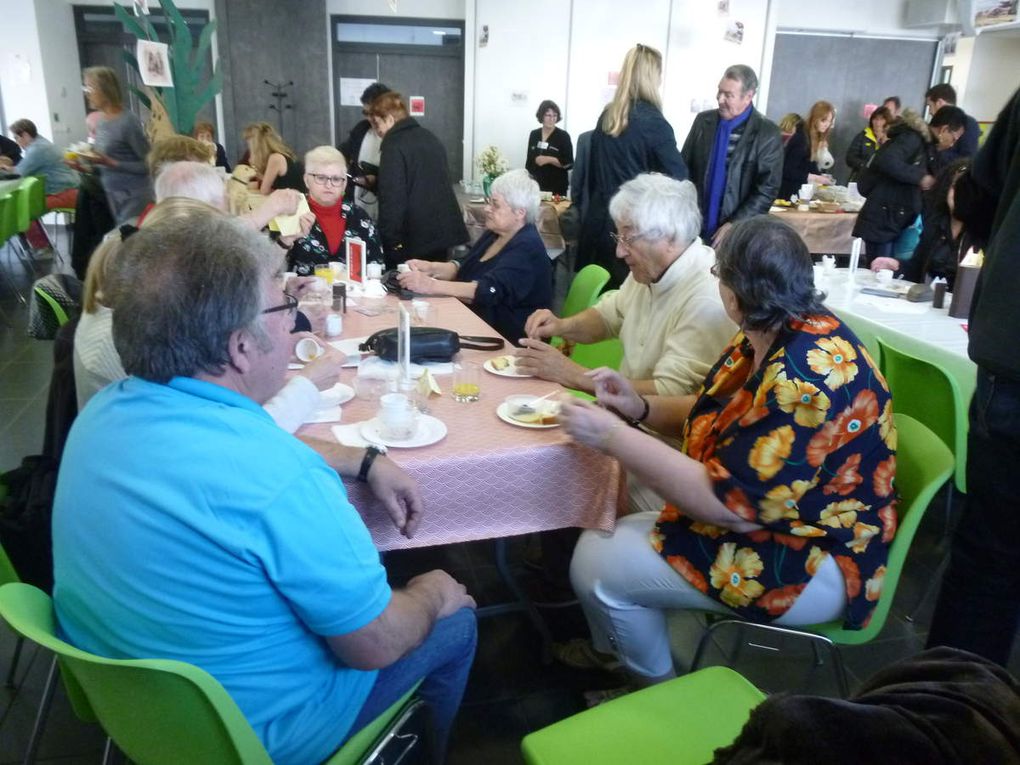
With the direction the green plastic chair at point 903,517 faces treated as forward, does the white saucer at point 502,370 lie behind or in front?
in front

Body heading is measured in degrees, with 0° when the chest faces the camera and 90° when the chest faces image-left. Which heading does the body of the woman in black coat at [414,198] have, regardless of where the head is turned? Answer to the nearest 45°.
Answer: approximately 135°

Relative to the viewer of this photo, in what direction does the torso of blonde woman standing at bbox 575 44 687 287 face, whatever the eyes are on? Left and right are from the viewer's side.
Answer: facing away from the viewer and to the right of the viewer

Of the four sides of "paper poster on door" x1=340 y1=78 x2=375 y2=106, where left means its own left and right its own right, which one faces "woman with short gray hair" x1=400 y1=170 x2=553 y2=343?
front

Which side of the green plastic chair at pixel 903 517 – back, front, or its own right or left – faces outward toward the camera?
left

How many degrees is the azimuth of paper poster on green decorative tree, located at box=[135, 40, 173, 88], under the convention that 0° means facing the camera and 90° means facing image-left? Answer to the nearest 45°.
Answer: approximately 0°

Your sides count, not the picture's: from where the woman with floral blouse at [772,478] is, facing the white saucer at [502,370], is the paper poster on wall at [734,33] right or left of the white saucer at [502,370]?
right

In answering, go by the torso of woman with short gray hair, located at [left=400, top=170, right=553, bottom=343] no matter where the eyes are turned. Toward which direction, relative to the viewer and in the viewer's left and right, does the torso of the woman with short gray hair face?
facing to the left of the viewer

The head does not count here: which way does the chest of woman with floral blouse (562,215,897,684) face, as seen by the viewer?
to the viewer's left

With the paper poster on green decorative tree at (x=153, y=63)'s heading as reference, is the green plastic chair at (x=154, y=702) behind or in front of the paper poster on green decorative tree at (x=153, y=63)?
in front

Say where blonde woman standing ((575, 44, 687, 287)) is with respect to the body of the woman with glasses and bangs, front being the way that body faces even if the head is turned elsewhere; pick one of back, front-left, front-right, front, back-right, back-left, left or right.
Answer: left
